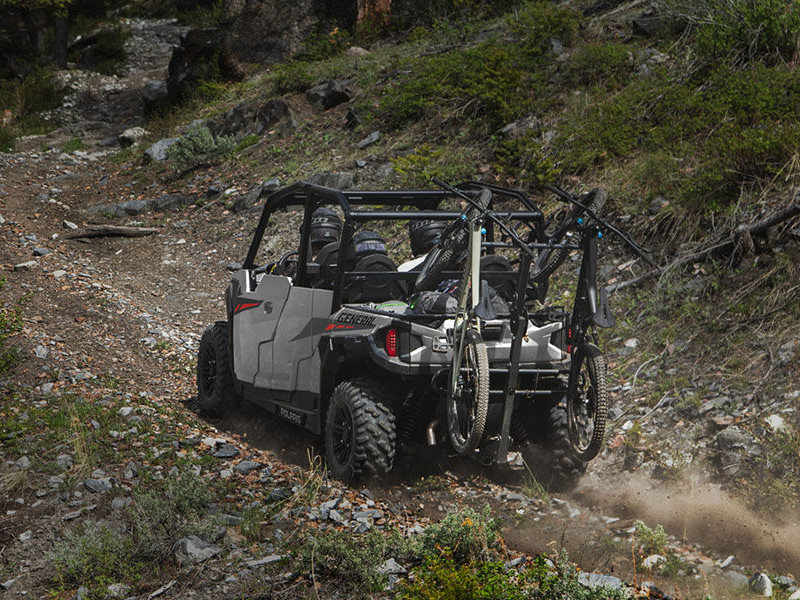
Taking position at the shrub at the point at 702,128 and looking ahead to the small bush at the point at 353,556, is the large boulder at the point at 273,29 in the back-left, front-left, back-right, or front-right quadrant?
back-right

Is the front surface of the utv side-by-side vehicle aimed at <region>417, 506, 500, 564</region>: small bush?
no

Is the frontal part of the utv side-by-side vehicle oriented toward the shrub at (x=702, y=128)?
no

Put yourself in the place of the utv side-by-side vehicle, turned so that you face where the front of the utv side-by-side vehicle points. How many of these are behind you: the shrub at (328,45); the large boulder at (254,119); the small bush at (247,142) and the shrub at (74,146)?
0

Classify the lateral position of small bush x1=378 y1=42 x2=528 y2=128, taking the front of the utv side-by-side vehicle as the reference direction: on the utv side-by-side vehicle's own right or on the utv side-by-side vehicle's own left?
on the utv side-by-side vehicle's own right

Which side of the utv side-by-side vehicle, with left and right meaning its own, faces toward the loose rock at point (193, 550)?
left

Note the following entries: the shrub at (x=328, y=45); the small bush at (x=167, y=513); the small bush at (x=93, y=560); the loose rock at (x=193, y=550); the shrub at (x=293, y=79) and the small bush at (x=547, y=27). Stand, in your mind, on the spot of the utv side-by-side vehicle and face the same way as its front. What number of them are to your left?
3

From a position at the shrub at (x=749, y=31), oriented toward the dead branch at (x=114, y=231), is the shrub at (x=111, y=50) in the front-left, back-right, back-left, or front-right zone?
front-right

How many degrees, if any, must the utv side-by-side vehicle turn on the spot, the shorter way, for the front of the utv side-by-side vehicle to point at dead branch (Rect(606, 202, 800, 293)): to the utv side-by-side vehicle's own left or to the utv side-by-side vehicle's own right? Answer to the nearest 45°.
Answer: approximately 90° to the utv side-by-side vehicle's own right

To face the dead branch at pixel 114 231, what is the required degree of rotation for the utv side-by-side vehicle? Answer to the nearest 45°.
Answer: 0° — it already faces it

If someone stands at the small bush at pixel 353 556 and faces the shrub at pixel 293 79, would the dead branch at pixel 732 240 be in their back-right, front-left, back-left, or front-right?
front-right

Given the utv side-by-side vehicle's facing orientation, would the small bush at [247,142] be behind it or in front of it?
in front

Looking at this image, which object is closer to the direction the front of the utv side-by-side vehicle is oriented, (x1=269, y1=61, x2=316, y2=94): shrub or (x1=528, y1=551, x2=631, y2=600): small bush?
the shrub

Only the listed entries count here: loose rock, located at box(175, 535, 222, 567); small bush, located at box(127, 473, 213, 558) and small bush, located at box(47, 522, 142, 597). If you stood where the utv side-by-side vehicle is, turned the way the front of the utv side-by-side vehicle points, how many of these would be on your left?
3

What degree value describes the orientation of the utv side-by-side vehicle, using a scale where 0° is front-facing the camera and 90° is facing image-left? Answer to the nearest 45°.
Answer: approximately 135°

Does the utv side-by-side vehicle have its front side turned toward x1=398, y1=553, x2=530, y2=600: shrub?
no

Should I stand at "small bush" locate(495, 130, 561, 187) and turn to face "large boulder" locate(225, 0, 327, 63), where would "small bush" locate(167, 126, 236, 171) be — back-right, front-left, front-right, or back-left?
front-left

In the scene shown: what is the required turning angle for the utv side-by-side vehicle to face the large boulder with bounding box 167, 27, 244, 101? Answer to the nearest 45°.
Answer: approximately 45° to its right
